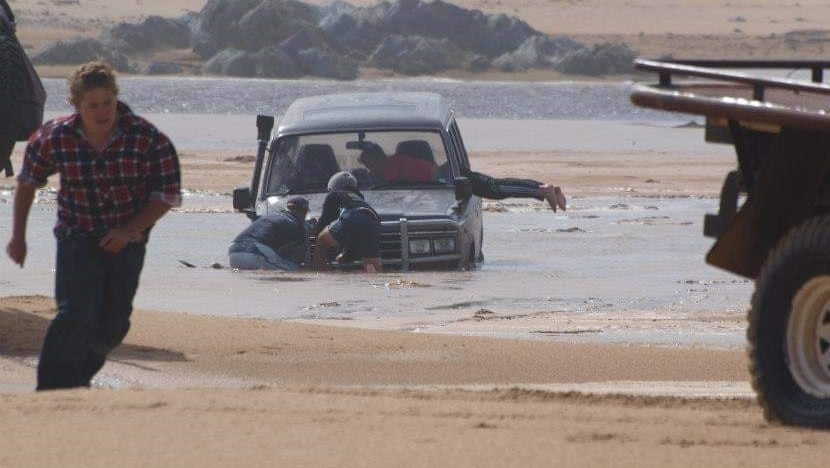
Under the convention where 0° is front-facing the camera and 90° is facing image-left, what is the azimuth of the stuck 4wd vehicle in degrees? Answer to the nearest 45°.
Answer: approximately 0°

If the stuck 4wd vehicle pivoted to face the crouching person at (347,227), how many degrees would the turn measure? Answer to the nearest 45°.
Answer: approximately 45° to its right

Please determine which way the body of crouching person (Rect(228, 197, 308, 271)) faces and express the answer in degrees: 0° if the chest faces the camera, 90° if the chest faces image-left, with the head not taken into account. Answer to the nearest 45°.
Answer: approximately 225°
